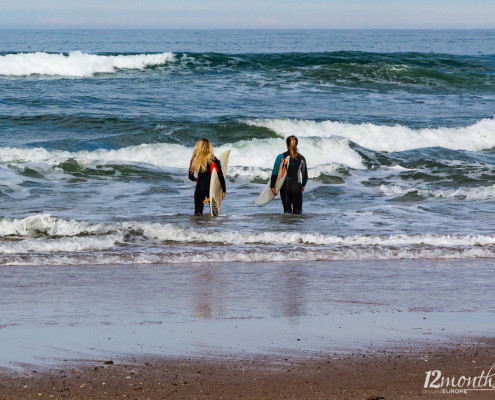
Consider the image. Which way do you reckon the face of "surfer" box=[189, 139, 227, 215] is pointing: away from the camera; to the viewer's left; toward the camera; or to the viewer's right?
away from the camera

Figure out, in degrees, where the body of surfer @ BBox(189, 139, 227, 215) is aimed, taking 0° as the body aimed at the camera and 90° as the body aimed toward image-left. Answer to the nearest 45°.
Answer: approximately 180°

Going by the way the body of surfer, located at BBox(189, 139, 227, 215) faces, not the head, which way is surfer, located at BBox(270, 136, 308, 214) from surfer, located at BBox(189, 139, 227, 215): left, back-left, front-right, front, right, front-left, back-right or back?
right
